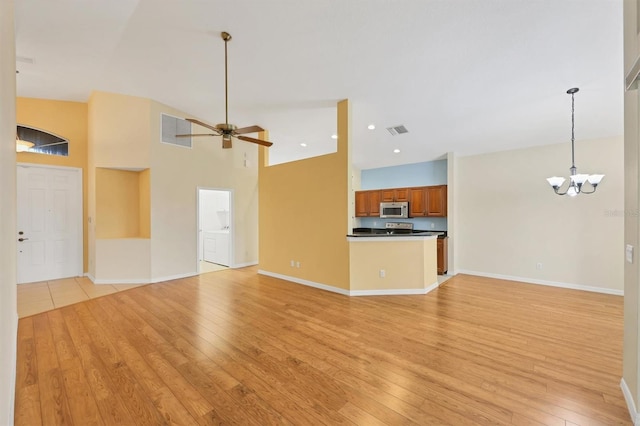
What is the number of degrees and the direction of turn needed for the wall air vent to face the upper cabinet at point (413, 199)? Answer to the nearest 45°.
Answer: approximately 45° to its left

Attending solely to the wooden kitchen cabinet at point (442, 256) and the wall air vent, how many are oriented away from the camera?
0

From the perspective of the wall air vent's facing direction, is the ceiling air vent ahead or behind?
ahead

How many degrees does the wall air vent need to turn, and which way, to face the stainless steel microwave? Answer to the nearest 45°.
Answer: approximately 45° to its left

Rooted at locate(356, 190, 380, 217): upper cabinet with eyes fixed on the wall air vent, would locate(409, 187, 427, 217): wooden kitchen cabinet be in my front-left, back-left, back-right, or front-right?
back-left

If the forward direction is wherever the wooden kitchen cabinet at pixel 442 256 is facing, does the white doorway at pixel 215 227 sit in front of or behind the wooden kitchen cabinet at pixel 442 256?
in front

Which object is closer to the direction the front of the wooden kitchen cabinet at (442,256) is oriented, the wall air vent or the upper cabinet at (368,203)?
the wall air vent

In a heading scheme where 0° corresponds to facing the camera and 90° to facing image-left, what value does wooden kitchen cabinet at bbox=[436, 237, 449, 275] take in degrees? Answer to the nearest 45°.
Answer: approximately 45°
